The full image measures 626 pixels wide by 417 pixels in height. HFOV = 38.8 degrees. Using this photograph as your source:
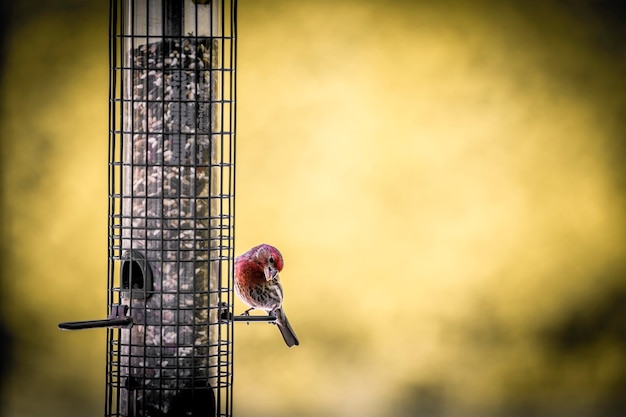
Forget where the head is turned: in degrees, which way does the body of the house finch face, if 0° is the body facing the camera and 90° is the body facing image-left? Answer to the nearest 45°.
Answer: approximately 45°
